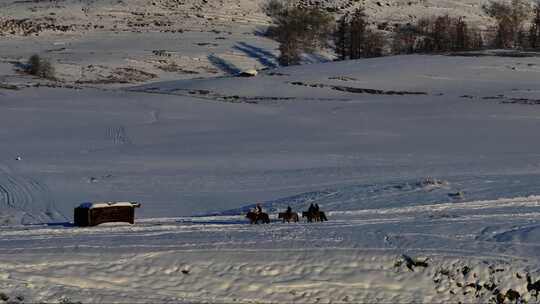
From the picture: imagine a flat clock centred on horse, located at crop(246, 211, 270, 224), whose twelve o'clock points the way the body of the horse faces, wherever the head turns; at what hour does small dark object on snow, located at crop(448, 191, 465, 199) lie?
The small dark object on snow is roughly at 5 o'clock from the horse.

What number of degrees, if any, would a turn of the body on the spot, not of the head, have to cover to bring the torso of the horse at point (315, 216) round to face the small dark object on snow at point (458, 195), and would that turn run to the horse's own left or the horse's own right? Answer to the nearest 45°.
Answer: approximately 135° to the horse's own right

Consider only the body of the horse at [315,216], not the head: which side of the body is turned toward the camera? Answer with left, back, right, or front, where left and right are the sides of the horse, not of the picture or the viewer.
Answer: left

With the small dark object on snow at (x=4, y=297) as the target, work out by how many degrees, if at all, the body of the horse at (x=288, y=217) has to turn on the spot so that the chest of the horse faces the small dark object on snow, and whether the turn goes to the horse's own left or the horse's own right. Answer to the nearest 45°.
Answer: approximately 45° to the horse's own left

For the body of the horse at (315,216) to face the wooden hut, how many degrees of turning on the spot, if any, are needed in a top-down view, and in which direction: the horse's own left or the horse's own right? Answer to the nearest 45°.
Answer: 0° — it already faces it

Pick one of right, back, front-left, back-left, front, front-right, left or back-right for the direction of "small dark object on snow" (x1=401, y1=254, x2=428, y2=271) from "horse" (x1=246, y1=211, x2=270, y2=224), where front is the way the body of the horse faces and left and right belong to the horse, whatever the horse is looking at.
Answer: back-left

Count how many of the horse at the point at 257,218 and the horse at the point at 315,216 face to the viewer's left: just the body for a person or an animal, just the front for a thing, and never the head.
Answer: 2

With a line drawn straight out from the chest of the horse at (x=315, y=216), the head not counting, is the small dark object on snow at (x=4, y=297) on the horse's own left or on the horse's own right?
on the horse's own left

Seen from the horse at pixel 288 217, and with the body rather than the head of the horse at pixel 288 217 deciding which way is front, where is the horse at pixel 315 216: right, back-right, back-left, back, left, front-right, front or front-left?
back

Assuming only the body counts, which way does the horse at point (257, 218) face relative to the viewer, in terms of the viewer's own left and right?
facing to the left of the viewer

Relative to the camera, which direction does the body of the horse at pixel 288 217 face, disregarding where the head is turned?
to the viewer's left

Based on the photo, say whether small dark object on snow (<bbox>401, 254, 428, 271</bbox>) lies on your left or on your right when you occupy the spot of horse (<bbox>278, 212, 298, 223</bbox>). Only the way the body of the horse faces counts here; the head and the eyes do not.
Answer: on your left

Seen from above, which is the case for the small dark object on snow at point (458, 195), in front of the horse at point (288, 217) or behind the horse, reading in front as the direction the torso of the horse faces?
behind

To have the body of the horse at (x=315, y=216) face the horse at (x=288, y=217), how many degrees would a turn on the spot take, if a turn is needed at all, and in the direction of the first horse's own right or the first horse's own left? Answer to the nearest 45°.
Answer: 0° — it already faces it
